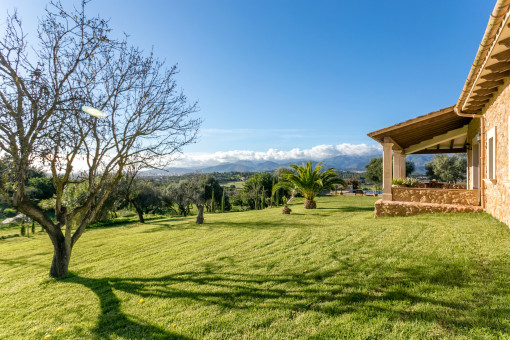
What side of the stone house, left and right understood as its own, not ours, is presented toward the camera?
left

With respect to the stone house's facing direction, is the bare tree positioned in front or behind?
in front

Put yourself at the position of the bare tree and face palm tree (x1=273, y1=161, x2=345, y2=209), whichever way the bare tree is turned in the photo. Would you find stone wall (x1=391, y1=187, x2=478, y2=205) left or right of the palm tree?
right
